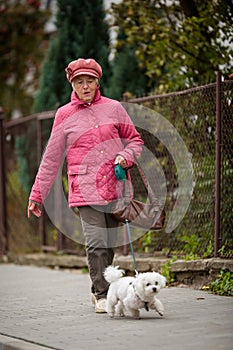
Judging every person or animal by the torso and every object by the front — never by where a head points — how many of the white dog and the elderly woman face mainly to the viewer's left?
0

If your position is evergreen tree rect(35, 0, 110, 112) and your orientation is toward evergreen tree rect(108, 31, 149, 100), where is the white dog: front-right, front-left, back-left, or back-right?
front-right

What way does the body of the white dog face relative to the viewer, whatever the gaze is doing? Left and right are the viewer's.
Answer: facing the viewer and to the right of the viewer

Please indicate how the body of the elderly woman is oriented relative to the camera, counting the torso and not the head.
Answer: toward the camera

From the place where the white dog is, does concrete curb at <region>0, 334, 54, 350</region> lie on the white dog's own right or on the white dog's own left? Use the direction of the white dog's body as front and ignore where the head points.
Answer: on the white dog's own right

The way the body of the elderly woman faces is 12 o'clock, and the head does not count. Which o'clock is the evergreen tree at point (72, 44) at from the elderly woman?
The evergreen tree is roughly at 6 o'clock from the elderly woman.

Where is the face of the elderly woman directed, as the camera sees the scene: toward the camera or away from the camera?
toward the camera

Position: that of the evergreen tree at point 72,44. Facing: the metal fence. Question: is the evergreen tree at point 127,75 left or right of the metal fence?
left
